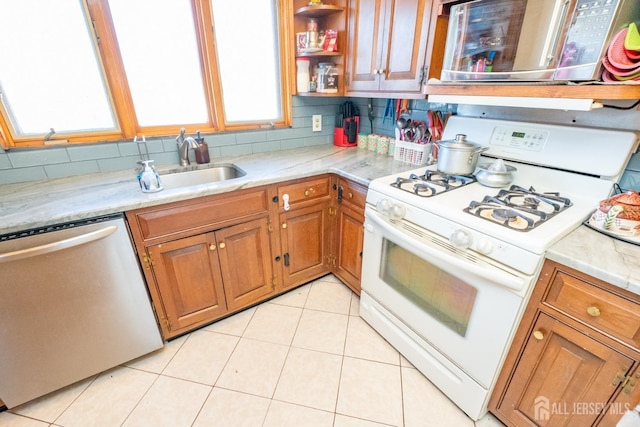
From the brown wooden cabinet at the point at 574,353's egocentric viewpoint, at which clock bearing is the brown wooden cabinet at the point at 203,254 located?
the brown wooden cabinet at the point at 203,254 is roughly at 2 o'clock from the brown wooden cabinet at the point at 574,353.

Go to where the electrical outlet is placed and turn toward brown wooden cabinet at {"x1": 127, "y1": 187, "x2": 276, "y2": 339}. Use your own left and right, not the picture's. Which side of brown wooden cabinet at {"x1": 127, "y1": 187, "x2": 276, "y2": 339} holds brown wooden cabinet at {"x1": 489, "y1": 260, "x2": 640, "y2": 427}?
left

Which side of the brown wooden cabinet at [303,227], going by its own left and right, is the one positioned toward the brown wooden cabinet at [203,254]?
right

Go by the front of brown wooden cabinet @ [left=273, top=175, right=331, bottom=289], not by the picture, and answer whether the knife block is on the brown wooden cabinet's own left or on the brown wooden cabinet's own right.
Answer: on the brown wooden cabinet's own left

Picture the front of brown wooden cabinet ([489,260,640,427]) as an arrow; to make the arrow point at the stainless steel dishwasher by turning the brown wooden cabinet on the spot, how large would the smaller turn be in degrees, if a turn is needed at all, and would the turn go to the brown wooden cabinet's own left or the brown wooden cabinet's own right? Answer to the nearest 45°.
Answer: approximately 45° to the brown wooden cabinet's own right

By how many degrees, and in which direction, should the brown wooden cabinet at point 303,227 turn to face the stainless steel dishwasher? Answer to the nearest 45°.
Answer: approximately 90° to its right

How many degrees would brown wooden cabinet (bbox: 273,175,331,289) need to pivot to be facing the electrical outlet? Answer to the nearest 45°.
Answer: approximately 135° to its left

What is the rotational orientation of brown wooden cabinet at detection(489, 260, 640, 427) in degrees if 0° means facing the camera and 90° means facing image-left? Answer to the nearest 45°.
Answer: approximately 0°

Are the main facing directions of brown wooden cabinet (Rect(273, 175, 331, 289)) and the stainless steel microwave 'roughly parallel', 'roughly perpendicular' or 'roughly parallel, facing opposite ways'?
roughly perpendicular

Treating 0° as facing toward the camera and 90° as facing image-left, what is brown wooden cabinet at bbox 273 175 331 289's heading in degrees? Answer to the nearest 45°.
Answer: approximately 315°
